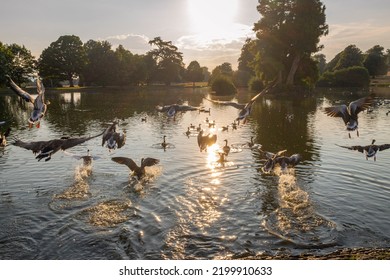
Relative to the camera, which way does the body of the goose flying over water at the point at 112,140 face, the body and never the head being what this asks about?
away from the camera

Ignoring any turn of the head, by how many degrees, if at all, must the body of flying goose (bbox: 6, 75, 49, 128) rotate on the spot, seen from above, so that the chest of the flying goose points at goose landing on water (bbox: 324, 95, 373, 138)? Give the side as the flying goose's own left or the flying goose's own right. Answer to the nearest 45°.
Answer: approximately 45° to the flying goose's own right

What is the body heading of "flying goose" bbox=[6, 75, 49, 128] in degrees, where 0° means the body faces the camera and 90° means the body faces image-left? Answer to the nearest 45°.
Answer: approximately 225°

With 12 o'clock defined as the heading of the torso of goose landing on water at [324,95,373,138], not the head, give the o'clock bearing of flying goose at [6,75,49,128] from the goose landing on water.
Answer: The flying goose is roughly at 8 o'clock from the goose landing on water.

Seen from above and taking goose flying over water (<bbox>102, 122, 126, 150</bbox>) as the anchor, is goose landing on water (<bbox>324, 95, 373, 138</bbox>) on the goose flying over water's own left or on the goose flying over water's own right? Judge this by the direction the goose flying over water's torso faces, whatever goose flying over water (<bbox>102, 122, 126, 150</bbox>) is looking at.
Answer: on the goose flying over water's own right

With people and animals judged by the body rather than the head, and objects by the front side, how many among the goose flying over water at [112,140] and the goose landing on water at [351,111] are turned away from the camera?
2

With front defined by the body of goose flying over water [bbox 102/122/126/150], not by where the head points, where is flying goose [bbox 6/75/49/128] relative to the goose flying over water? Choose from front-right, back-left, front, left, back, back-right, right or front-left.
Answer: back-left

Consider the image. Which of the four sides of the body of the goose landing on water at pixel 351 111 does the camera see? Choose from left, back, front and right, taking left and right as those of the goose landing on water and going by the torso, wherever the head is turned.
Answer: back
